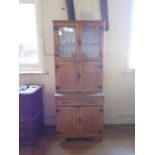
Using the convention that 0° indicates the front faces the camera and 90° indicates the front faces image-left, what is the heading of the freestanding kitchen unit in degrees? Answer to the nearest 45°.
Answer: approximately 0°

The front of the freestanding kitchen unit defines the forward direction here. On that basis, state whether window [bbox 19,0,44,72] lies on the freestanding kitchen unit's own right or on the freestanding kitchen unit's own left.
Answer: on the freestanding kitchen unit's own right
